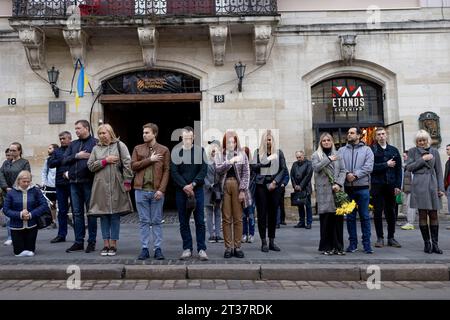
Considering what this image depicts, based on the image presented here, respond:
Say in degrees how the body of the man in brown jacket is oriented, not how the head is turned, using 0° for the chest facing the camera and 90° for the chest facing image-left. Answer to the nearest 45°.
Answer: approximately 0°

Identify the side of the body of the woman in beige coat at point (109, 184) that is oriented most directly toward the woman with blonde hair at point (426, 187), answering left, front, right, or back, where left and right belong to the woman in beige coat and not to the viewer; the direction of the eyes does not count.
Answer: left

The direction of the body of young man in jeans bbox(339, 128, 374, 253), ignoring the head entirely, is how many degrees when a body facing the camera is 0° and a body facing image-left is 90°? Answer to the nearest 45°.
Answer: approximately 45°

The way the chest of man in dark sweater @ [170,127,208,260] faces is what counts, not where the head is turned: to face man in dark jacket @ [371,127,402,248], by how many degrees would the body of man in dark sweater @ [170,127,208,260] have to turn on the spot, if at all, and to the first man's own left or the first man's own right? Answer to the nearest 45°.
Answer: approximately 90° to the first man's own left

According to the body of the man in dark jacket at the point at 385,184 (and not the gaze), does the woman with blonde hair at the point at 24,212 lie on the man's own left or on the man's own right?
on the man's own right

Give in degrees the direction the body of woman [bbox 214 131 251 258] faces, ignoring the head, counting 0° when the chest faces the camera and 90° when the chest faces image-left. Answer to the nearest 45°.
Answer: approximately 0°

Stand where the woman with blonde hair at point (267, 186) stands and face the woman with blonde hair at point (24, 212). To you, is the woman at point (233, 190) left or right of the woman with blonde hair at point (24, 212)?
left

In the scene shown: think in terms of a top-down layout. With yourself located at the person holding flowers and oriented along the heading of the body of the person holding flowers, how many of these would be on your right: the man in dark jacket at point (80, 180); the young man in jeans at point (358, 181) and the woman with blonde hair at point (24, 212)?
2
